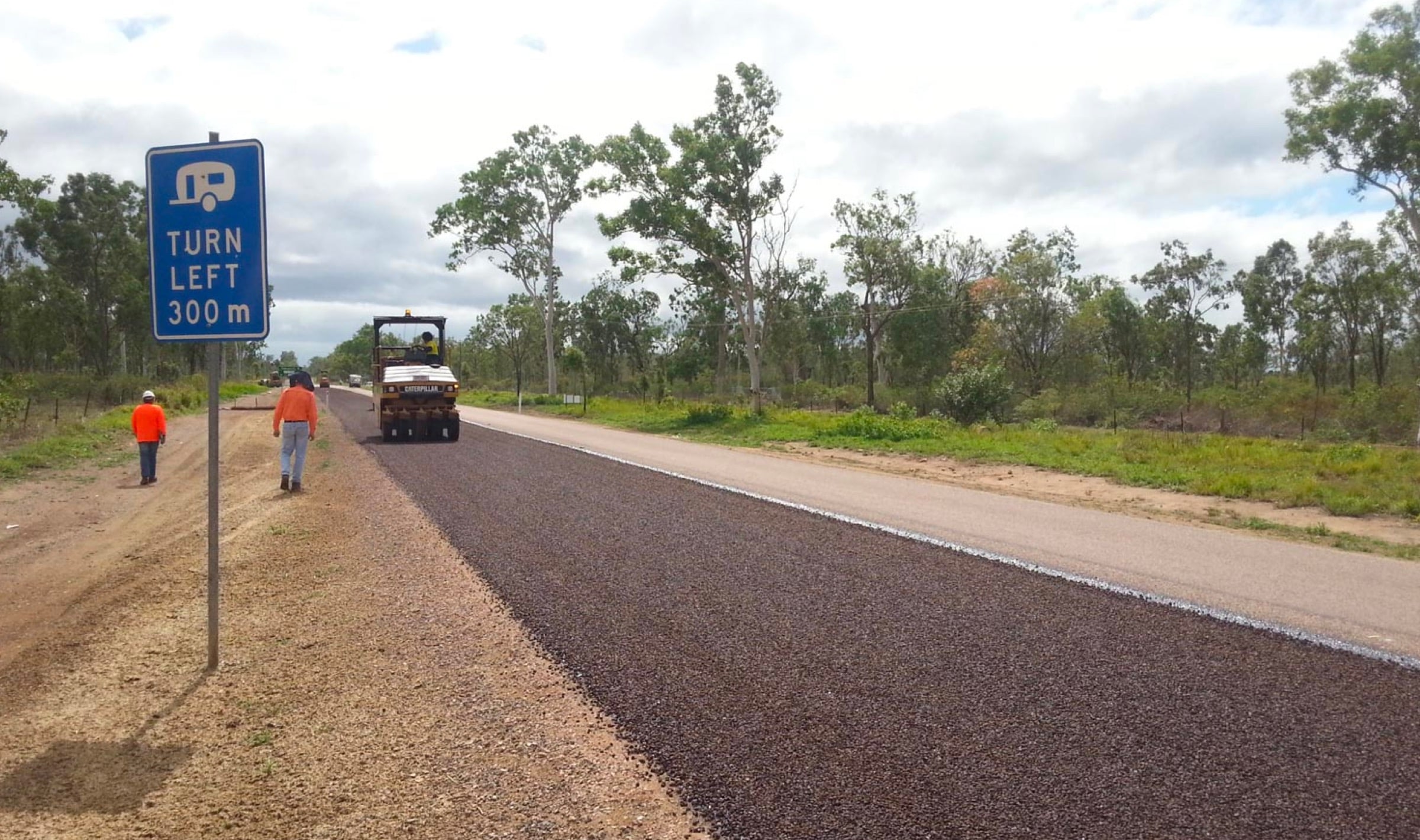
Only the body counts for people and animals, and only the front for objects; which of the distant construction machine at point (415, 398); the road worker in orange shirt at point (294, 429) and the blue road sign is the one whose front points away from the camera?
the road worker in orange shirt

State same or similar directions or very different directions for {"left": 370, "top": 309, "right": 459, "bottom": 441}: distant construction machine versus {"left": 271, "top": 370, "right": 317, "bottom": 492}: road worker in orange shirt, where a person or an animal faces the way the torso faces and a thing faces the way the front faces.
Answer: very different directions

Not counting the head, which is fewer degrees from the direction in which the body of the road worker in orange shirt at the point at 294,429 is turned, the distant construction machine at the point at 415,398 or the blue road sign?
the distant construction machine

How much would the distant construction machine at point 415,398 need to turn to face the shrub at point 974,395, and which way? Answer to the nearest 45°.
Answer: approximately 90° to its left

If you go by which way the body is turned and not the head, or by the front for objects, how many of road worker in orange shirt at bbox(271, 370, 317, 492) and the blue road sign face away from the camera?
1

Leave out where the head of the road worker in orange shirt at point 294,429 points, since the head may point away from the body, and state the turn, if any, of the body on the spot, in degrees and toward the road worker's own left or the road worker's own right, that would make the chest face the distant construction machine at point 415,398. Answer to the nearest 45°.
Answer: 0° — they already face it

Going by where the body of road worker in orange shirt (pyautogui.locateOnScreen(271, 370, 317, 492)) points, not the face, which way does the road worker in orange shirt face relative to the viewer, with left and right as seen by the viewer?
facing away from the viewer

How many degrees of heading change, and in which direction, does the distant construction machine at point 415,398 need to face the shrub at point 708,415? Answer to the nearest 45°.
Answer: approximately 135° to its left

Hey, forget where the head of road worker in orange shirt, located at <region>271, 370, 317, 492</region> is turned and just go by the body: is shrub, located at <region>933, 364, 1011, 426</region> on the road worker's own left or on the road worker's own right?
on the road worker's own right

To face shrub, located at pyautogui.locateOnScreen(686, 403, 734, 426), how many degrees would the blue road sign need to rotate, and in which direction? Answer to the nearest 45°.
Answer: approximately 135° to its left

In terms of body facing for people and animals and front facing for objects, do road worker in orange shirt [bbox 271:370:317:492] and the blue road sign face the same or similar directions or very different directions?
very different directions
